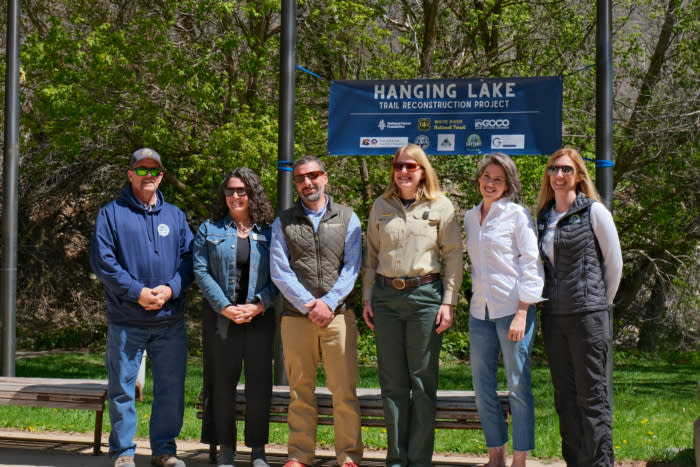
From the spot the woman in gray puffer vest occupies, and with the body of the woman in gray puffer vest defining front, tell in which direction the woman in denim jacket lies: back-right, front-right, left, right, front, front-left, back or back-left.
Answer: front-right

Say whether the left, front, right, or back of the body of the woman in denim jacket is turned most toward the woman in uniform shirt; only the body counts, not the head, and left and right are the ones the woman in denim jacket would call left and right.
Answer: left

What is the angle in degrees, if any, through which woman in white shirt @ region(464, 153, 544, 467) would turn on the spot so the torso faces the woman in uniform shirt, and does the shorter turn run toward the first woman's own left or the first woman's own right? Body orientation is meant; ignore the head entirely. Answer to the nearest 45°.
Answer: approximately 45° to the first woman's own right

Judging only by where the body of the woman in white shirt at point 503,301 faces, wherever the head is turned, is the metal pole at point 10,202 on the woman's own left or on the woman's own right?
on the woman's own right

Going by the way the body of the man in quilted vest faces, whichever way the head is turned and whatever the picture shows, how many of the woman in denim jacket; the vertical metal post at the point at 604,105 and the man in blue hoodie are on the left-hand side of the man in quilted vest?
1
